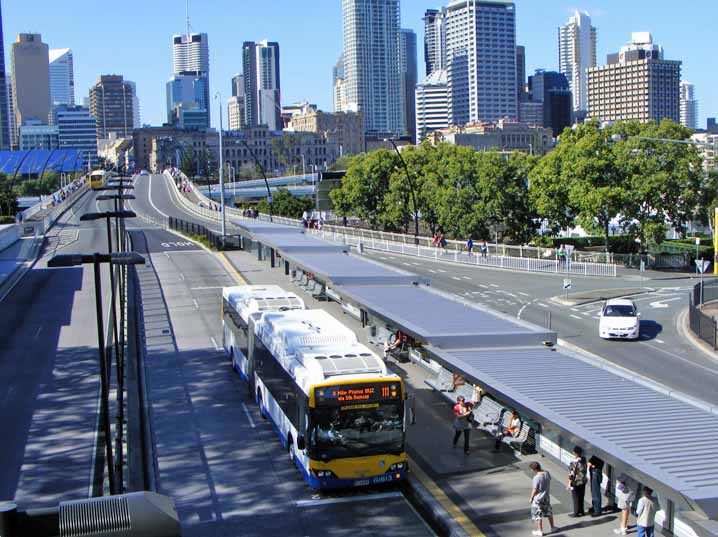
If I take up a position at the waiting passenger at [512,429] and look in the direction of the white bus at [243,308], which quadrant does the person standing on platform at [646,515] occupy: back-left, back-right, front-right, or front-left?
back-left

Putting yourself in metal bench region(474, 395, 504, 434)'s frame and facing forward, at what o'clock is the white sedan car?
The white sedan car is roughly at 5 o'clock from the metal bench.

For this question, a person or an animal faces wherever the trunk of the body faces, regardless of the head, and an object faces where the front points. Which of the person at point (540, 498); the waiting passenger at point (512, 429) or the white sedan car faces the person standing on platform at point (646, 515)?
the white sedan car

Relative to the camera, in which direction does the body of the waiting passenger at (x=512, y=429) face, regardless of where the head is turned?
to the viewer's left

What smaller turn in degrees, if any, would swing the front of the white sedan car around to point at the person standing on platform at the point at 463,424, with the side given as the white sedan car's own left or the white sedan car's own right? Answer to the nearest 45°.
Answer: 0° — it already faces them

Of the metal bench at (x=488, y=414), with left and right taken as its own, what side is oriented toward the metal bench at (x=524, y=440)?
left

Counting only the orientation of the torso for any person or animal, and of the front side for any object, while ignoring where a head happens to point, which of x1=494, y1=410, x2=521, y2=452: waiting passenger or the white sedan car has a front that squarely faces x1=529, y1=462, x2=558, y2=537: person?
the white sedan car

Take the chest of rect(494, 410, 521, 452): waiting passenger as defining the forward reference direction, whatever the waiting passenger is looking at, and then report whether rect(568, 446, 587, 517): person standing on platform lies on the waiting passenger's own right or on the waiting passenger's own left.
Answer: on the waiting passenger's own left
